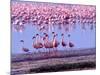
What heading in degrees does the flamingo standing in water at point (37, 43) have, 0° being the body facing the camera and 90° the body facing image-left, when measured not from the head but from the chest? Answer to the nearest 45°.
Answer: approximately 90°

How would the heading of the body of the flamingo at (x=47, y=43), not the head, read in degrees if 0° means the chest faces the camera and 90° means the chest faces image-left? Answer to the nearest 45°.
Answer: approximately 90°
